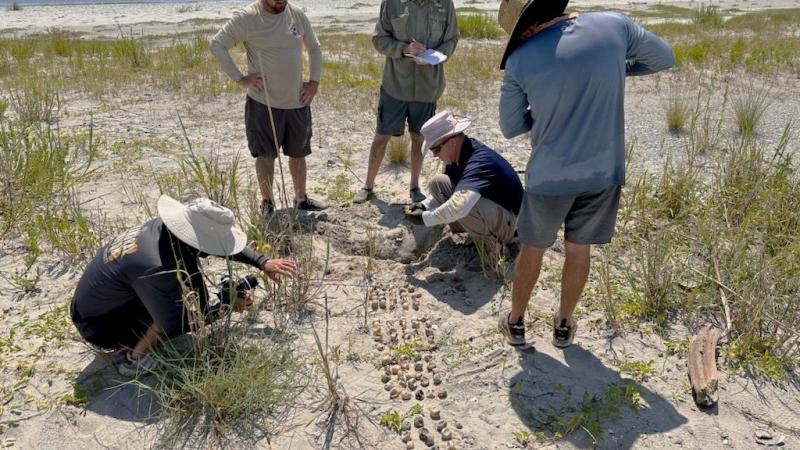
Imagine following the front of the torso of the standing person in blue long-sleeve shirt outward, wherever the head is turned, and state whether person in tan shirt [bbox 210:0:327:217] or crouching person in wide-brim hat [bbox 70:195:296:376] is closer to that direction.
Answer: the person in tan shirt

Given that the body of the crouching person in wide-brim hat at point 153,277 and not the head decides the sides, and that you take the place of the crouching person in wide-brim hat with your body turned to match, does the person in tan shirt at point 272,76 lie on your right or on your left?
on your left

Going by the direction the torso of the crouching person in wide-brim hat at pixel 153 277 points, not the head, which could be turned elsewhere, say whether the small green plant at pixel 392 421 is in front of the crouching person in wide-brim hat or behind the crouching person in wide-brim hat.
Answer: in front

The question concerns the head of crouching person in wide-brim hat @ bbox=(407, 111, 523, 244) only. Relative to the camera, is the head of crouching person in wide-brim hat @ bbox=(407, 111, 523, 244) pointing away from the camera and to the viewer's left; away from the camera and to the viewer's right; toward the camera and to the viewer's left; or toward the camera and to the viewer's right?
toward the camera and to the viewer's left

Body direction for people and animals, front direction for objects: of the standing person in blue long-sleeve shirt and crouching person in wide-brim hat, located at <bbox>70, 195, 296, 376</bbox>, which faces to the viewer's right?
the crouching person in wide-brim hat

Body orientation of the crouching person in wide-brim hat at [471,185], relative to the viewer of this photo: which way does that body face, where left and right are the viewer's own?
facing to the left of the viewer

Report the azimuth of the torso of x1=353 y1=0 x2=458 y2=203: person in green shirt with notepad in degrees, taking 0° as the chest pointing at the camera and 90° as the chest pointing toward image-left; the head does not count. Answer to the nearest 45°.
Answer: approximately 0°

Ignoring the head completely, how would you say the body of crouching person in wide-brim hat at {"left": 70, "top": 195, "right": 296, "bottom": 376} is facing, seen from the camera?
to the viewer's right

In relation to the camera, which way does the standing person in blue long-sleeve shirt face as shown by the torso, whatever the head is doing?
away from the camera

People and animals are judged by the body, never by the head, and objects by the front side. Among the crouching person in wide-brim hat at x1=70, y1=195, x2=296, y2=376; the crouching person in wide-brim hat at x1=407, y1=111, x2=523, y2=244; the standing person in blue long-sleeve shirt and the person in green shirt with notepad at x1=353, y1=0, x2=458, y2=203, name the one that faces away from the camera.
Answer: the standing person in blue long-sleeve shirt

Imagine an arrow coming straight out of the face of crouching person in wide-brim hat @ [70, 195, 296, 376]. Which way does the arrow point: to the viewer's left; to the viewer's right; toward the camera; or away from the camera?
to the viewer's right

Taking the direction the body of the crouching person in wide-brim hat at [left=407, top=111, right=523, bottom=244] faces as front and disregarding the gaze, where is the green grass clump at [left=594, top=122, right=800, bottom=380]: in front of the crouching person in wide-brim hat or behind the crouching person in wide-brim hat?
behind

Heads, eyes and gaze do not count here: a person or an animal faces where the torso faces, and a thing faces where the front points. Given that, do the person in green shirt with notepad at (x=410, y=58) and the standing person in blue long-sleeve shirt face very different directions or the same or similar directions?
very different directions

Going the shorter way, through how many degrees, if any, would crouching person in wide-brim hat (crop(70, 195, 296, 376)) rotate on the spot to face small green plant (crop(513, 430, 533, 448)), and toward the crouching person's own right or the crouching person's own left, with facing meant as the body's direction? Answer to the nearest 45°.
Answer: approximately 45° to the crouching person's own right

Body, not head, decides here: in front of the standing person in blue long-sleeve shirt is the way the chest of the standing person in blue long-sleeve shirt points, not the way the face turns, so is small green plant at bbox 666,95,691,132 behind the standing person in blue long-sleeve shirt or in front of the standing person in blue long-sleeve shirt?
in front

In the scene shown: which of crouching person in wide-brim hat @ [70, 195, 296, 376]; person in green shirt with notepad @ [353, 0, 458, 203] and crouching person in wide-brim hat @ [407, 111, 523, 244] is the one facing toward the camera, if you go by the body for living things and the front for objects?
the person in green shirt with notepad

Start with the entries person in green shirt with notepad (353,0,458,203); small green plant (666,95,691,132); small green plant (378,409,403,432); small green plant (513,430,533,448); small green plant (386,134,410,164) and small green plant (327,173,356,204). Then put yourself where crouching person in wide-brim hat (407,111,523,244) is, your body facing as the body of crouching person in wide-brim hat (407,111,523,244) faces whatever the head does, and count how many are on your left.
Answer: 2
